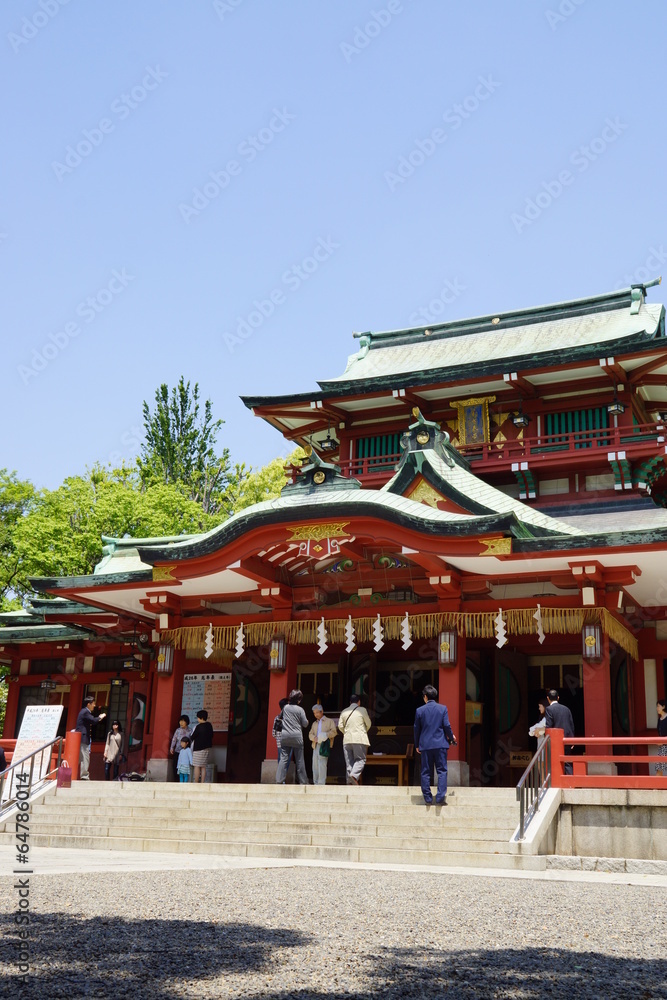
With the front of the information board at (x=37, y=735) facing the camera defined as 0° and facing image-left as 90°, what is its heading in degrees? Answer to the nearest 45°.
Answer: approximately 0°

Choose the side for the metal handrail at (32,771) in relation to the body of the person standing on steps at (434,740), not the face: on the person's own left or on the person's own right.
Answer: on the person's own left

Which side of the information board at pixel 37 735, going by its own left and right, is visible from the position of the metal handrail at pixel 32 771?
front

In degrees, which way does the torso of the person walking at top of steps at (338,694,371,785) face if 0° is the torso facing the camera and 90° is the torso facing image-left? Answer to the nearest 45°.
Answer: approximately 180°

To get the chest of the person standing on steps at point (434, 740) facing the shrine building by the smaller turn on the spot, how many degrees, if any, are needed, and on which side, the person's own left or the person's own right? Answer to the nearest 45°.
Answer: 0° — they already face it

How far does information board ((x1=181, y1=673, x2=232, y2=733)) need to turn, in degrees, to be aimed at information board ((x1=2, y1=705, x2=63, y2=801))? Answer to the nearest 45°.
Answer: approximately 45° to its right

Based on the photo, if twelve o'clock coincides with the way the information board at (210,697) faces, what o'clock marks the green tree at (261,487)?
The green tree is roughly at 6 o'clock from the information board.

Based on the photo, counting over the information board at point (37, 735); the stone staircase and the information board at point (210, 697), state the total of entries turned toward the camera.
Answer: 3
